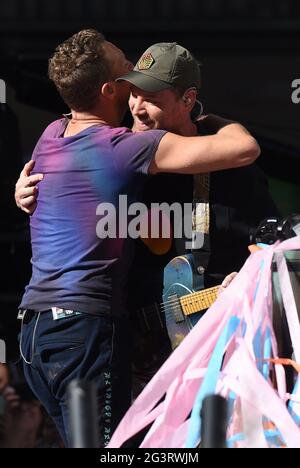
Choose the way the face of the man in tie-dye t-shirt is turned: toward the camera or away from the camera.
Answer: away from the camera

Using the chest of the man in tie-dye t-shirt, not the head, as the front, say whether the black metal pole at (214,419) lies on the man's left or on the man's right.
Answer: on the man's right

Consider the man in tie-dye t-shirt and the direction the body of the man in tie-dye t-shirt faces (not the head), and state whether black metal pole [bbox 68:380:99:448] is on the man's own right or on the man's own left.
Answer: on the man's own right

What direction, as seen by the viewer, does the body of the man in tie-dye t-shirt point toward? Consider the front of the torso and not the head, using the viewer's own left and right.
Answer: facing away from the viewer and to the right of the viewer
